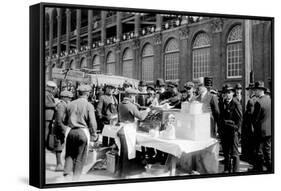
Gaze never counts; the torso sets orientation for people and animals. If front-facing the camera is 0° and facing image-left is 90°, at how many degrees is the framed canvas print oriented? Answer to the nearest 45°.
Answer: approximately 315°
